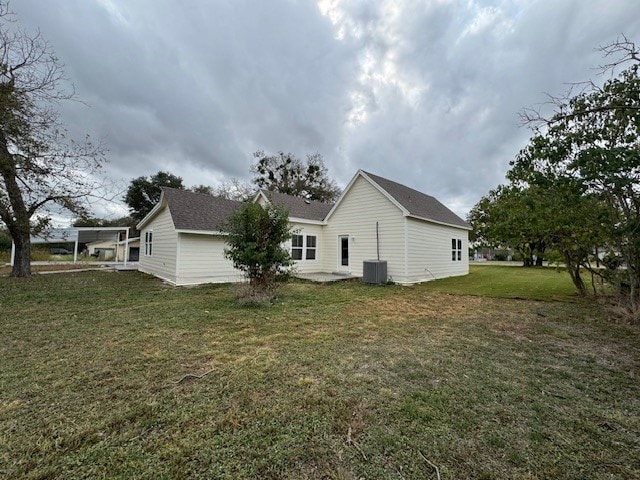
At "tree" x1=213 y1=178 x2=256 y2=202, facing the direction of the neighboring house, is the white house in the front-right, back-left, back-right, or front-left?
back-left

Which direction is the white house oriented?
away from the camera

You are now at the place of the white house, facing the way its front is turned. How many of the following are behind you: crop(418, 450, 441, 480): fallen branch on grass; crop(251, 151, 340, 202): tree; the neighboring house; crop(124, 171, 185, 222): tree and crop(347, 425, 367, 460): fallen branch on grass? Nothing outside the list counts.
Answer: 2

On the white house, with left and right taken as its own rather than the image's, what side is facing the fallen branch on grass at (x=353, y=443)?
back

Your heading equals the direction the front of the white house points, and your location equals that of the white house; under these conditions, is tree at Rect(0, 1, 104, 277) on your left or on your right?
on your left

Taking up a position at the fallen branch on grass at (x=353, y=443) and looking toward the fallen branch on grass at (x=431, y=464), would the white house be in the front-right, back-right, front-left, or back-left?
back-left

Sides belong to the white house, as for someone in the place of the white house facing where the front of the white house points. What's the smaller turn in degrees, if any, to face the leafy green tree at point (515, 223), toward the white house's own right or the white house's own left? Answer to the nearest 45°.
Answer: approximately 135° to the white house's own right

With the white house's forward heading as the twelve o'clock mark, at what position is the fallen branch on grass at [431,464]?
The fallen branch on grass is roughly at 6 o'clock from the white house.

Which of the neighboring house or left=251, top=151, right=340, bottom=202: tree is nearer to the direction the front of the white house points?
the tree

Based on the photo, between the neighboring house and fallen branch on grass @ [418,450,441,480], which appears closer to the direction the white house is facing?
the neighboring house
